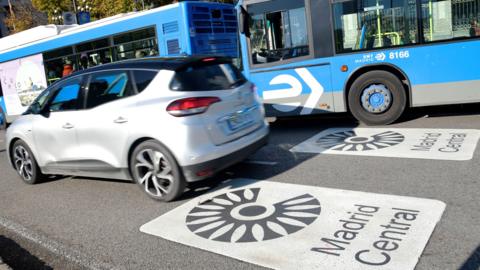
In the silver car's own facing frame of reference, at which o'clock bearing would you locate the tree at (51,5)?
The tree is roughly at 1 o'clock from the silver car.

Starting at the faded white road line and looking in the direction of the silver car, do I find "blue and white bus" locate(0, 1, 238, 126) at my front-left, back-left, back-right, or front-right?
front-left

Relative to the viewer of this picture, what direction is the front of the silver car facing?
facing away from the viewer and to the left of the viewer

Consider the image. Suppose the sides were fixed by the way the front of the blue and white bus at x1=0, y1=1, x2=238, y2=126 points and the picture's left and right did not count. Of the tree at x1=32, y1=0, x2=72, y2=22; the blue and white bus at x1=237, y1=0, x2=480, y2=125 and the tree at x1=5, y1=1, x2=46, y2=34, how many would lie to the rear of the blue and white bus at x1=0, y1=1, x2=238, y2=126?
1

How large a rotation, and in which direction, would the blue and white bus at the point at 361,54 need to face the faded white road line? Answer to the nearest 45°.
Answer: approximately 45° to its left

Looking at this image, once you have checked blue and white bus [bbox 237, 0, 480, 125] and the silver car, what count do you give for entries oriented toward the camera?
0

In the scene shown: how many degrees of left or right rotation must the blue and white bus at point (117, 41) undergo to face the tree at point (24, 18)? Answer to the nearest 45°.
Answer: approximately 45° to its right

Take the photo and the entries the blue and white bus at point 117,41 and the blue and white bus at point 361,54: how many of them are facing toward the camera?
0

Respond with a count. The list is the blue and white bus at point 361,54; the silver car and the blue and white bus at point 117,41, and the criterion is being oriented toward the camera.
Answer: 0

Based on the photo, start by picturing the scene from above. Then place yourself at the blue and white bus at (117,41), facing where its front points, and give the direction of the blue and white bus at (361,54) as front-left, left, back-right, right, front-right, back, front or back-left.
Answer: back

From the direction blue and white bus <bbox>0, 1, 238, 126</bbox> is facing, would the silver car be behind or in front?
behind

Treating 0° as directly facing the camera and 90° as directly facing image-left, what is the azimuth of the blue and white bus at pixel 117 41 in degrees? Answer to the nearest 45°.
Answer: approximately 135°

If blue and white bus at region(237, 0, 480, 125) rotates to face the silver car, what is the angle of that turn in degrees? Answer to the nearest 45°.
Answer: approximately 45° to its left

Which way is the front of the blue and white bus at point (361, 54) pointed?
to the viewer's left
